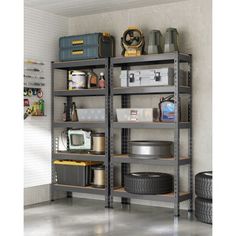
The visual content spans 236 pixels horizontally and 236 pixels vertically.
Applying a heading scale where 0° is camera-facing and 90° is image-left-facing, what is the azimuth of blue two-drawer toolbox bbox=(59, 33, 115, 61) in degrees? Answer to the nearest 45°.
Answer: approximately 45°

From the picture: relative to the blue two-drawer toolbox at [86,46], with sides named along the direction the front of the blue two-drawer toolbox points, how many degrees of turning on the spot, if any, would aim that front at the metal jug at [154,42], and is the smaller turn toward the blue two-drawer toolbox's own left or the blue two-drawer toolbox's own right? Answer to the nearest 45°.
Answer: approximately 90° to the blue two-drawer toolbox's own left

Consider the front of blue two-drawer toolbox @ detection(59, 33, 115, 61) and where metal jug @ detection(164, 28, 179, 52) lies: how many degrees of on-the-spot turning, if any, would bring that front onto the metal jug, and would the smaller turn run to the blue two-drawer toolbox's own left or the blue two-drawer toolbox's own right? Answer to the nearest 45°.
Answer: approximately 90° to the blue two-drawer toolbox's own left

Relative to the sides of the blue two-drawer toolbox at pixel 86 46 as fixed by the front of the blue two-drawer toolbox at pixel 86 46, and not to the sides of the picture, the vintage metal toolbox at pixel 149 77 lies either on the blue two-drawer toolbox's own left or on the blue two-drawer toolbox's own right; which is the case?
on the blue two-drawer toolbox's own left

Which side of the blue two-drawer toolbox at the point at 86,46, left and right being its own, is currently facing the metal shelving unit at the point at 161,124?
left

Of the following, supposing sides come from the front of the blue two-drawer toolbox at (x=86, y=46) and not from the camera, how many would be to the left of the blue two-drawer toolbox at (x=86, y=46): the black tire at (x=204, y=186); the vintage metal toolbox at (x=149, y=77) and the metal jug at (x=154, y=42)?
3

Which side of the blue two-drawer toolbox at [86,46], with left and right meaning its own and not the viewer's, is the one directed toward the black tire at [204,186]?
left
